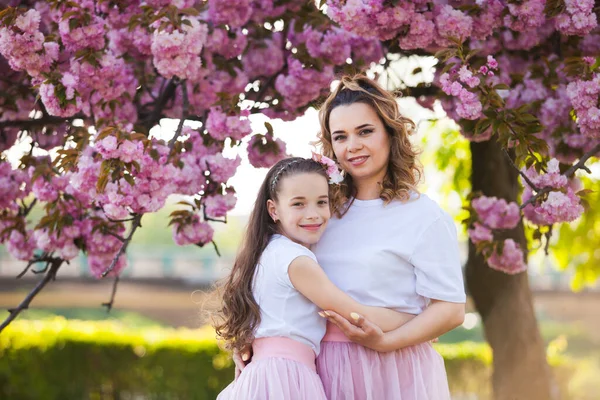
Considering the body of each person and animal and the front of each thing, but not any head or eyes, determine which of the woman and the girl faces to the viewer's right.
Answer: the girl

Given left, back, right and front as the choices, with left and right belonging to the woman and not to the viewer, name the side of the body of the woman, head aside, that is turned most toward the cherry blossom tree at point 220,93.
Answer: right

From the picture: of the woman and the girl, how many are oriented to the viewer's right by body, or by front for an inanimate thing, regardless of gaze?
1

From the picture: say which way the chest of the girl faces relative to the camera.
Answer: to the viewer's right

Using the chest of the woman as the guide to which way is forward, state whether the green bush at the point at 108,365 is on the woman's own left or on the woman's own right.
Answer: on the woman's own right

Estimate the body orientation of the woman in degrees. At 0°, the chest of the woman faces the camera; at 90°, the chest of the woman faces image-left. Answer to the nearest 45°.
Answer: approximately 45°
